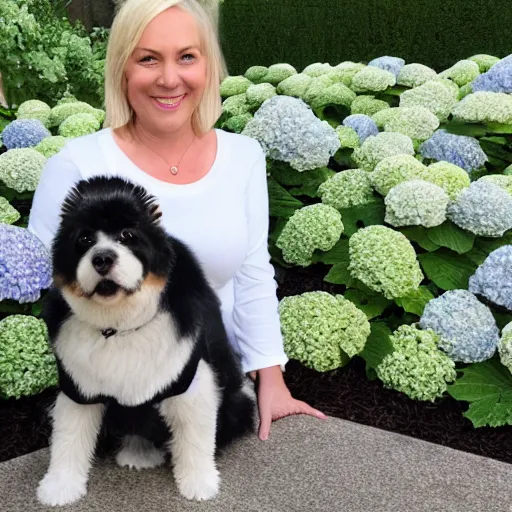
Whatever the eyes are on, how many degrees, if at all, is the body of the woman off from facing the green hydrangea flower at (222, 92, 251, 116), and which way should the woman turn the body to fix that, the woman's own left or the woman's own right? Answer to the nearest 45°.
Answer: approximately 180°

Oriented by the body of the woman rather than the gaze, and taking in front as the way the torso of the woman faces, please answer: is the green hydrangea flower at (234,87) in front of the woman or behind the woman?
behind

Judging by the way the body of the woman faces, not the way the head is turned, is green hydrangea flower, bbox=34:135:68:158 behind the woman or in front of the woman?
behind

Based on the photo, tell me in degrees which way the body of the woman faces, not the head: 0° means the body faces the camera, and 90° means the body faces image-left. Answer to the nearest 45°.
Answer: approximately 0°

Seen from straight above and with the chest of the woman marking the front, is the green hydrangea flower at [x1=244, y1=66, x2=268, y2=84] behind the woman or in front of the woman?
behind

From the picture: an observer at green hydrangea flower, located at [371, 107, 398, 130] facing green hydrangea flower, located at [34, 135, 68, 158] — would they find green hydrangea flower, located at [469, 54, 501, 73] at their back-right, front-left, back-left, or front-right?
back-right

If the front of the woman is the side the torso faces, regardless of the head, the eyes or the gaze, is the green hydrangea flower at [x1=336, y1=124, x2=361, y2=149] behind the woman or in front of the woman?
behind

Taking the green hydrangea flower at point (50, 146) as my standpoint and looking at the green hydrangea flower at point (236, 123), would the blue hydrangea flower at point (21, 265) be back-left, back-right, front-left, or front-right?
back-right

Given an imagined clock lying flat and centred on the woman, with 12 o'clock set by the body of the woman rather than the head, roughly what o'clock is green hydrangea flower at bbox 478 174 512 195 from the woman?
The green hydrangea flower is roughly at 8 o'clock from the woman.

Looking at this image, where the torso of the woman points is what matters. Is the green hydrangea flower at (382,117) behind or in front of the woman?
behind

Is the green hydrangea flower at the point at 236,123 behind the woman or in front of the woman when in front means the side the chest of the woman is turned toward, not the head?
behind

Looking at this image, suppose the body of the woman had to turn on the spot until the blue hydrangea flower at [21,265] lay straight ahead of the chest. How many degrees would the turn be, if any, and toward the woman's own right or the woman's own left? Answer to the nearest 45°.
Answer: approximately 135° to the woman's own right
